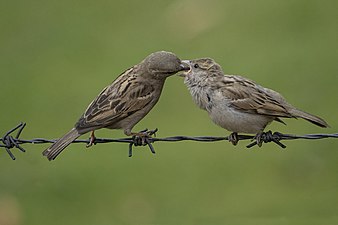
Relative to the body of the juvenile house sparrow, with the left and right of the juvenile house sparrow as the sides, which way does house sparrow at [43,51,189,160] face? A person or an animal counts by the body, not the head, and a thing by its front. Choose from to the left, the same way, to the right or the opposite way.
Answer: the opposite way

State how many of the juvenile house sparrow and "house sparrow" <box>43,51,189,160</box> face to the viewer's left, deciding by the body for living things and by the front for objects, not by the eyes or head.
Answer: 1

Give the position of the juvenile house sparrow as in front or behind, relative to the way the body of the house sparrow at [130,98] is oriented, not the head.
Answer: in front

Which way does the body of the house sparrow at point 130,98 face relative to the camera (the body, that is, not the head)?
to the viewer's right

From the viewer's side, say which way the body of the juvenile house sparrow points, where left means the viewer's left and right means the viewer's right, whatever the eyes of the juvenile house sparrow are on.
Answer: facing to the left of the viewer

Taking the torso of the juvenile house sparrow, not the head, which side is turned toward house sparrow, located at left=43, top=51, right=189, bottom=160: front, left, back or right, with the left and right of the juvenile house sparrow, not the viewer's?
front
